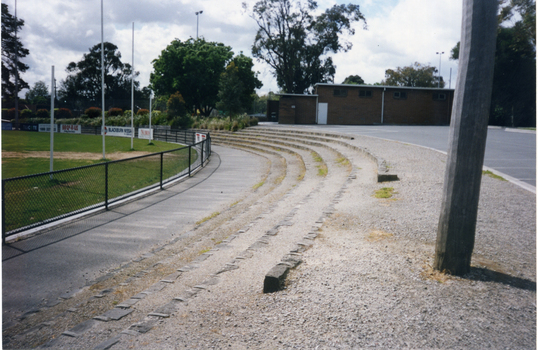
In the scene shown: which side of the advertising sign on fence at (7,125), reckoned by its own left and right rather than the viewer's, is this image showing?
front

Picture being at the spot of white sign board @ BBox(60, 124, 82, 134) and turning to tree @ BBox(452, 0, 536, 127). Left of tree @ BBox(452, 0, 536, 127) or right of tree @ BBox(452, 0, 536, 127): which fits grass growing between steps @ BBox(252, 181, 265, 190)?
right

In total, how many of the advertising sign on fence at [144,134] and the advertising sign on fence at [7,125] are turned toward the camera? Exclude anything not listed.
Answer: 2

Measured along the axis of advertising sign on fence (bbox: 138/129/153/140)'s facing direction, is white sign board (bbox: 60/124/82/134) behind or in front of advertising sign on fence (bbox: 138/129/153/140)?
behind

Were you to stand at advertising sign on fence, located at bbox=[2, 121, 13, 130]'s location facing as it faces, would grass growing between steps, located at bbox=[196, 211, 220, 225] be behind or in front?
in front

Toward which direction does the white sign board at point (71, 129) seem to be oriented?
toward the camera

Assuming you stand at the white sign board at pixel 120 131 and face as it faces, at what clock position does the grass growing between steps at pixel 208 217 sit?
The grass growing between steps is roughly at 12 o'clock from the white sign board.

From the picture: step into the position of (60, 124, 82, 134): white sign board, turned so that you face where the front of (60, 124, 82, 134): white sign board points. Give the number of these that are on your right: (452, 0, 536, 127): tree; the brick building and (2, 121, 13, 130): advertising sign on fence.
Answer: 1

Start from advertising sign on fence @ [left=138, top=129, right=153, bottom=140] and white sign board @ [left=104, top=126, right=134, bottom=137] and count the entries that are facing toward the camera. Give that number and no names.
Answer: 2

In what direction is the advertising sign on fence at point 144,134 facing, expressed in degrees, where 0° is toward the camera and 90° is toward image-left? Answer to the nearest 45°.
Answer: approximately 0°

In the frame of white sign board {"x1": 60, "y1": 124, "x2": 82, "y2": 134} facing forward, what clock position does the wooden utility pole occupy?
The wooden utility pole is roughly at 12 o'clock from the white sign board.
